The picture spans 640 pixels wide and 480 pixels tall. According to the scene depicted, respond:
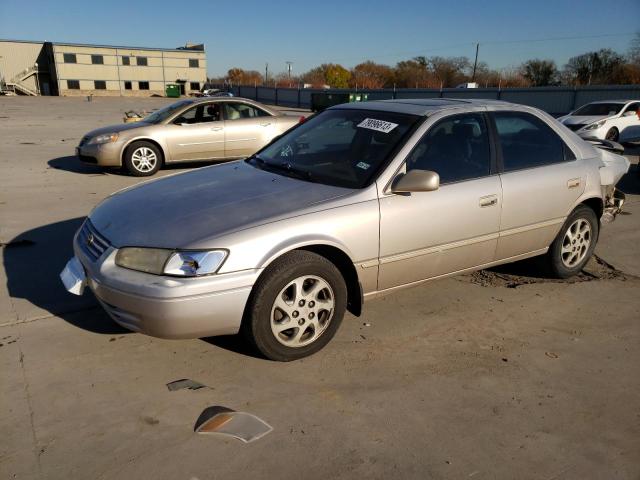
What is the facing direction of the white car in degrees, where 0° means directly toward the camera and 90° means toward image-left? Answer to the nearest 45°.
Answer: approximately 45°

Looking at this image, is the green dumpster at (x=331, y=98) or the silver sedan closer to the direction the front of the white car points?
the silver sedan

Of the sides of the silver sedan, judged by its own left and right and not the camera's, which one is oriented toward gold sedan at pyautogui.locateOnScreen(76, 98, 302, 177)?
right

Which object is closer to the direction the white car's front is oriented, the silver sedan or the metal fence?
the silver sedan

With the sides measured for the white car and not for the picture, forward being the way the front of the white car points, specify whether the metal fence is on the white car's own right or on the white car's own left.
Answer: on the white car's own right

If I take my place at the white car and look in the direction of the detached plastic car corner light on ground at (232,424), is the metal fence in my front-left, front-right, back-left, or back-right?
back-right

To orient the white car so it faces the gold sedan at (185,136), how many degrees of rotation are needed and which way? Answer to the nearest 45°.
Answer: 0° — it already faces it

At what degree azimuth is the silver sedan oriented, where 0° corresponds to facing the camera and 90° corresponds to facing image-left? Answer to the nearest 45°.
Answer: approximately 45°

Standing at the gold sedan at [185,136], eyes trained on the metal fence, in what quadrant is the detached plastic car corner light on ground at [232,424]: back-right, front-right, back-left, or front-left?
back-right

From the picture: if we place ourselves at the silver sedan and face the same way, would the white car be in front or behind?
behind

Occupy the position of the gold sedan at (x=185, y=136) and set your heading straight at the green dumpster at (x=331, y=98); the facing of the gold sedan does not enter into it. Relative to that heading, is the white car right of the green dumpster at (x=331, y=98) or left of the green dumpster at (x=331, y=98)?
right
